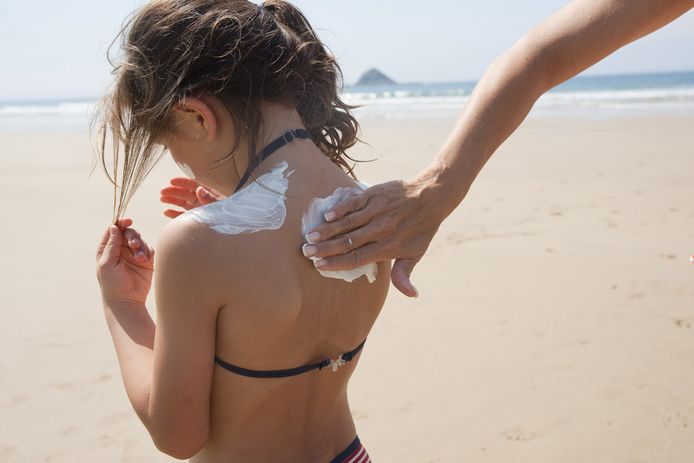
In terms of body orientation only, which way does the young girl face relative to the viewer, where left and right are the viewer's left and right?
facing away from the viewer and to the left of the viewer

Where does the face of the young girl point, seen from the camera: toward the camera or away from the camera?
away from the camera
